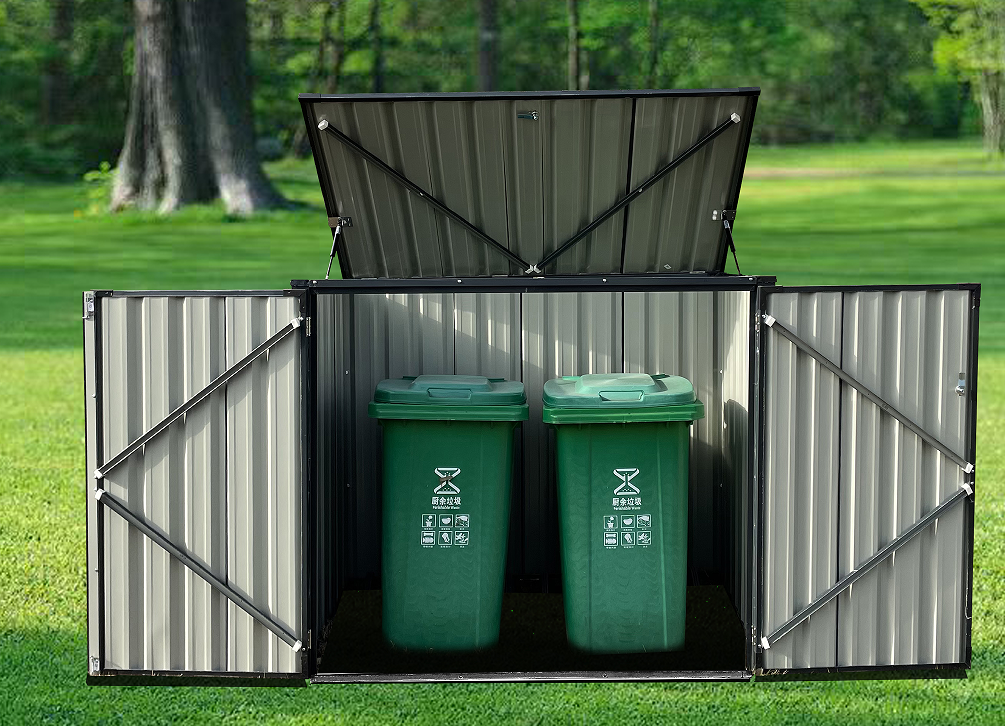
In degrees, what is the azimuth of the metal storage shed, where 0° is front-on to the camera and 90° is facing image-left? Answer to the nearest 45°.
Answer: approximately 0°

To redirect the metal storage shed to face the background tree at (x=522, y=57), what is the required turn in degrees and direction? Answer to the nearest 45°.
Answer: approximately 180°

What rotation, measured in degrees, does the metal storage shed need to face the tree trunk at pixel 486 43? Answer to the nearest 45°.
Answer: approximately 180°

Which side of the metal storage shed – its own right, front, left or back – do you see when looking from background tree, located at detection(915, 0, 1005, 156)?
back
